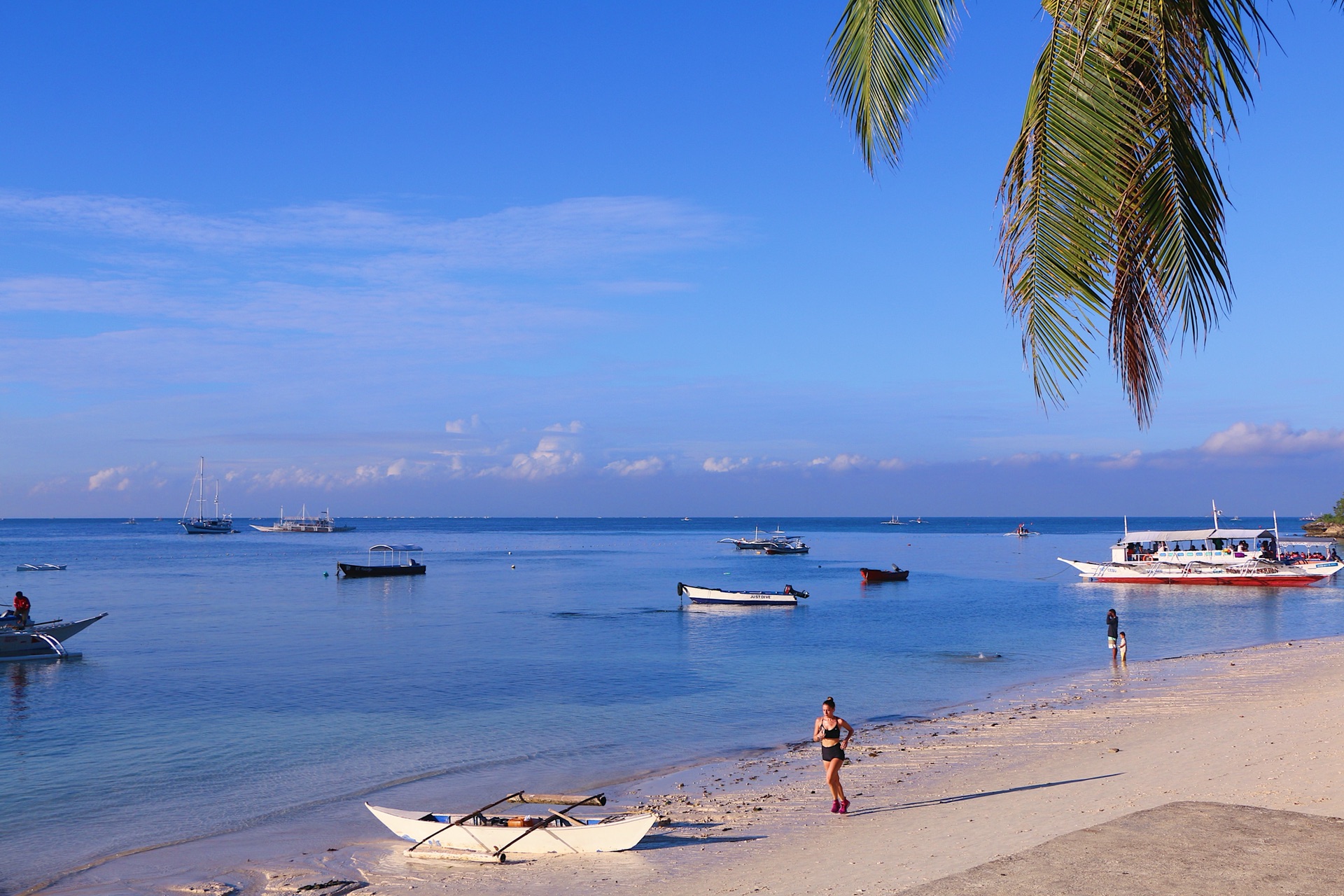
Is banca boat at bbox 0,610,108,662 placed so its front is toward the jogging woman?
no

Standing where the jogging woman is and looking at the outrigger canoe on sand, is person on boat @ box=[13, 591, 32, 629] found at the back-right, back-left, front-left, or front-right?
front-right

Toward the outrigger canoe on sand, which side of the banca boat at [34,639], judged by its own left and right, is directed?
right

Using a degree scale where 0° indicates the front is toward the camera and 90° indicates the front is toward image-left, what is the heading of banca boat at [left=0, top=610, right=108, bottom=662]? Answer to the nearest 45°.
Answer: approximately 270°

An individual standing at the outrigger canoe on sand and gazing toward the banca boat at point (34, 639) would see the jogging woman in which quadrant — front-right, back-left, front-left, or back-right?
back-right
